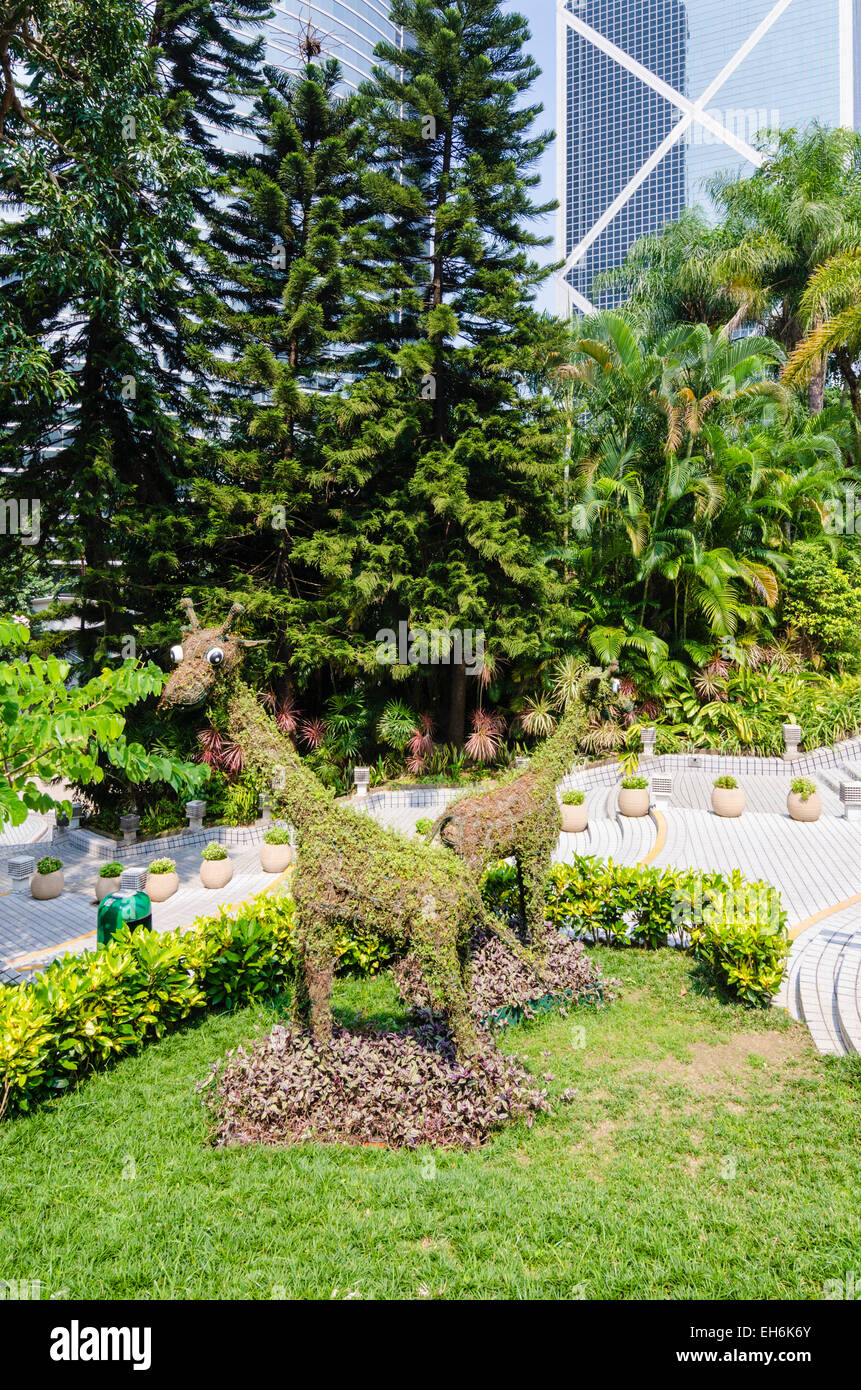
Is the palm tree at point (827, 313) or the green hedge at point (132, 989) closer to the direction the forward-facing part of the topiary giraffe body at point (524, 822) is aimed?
the palm tree

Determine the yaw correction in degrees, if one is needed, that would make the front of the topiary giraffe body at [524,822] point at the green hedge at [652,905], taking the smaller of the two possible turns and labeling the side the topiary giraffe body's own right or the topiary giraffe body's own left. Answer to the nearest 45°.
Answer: approximately 45° to the topiary giraffe body's own left

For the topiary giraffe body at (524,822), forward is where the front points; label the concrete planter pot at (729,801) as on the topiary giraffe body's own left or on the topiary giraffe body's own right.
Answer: on the topiary giraffe body's own left

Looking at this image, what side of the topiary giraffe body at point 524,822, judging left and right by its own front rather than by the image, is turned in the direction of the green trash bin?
back

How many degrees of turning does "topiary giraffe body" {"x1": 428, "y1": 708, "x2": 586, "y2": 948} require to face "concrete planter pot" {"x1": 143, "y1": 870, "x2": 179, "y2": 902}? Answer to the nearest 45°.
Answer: approximately 135° to its left

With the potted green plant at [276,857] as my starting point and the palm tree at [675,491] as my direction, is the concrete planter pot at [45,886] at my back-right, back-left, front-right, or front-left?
back-left

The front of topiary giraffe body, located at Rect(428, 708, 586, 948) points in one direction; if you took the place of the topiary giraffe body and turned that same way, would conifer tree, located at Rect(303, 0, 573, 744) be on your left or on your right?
on your left

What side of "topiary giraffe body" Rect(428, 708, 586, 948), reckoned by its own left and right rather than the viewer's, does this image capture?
right
